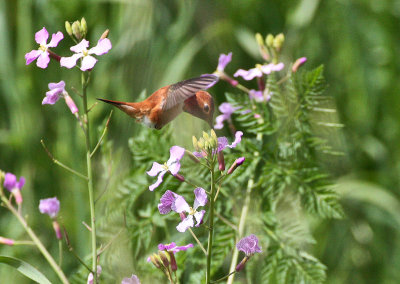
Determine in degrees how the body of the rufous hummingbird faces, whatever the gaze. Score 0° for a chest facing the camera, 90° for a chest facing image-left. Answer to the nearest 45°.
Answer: approximately 270°
